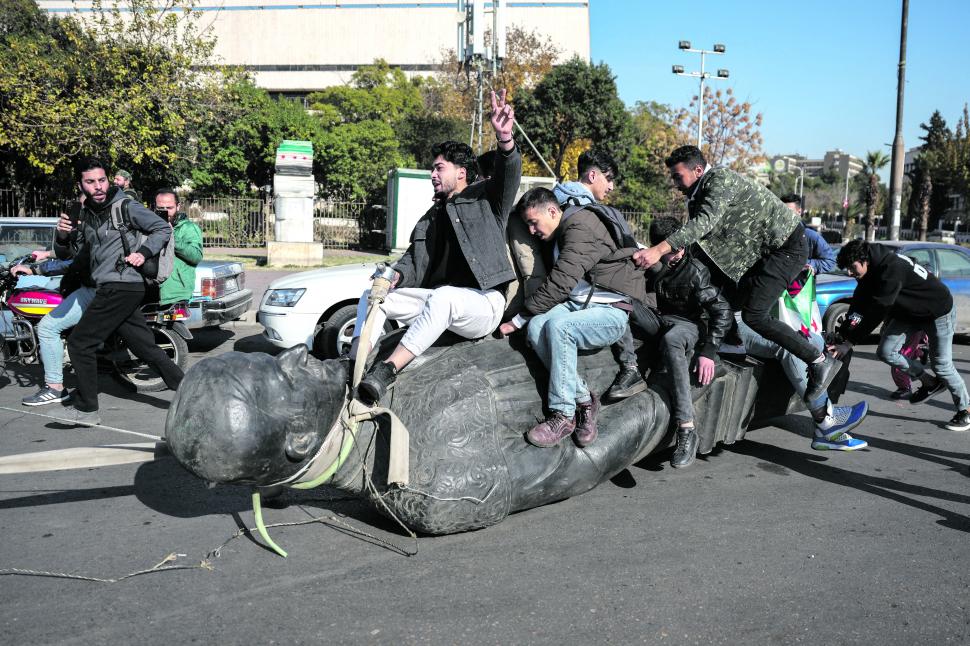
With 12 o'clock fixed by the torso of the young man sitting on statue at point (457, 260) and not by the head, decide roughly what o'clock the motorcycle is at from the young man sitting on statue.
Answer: The motorcycle is roughly at 3 o'clock from the young man sitting on statue.

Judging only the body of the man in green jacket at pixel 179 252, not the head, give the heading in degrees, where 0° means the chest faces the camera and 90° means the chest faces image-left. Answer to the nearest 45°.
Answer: approximately 45°

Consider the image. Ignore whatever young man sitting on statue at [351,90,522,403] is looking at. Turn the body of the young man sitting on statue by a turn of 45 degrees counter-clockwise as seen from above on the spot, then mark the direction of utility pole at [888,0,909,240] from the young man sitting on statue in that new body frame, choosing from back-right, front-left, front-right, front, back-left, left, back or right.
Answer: back-left

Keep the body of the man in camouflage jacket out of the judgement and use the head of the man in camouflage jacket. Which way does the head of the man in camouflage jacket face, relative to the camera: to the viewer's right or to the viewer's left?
to the viewer's left

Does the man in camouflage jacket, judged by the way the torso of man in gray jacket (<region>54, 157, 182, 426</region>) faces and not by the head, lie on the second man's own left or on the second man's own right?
on the second man's own left

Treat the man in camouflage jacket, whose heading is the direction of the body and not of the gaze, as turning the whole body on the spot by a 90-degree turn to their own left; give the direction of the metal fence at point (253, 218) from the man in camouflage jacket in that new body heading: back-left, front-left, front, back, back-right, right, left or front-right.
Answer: back-right

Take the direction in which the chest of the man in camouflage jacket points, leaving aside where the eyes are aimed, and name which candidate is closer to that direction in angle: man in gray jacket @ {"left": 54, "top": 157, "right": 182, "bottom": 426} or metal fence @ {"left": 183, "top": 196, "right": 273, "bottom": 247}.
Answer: the man in gray jacket

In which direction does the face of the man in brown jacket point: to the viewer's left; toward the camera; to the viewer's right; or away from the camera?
to the viewer's left

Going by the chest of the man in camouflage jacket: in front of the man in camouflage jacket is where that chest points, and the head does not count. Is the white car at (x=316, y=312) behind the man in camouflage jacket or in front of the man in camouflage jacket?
in front

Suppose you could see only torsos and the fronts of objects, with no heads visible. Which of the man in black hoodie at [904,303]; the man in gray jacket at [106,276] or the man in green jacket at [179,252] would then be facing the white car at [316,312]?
the man in black hoodie at [904,303]

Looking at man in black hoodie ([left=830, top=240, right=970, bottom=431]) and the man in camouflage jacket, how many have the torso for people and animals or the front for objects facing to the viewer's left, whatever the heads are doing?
2

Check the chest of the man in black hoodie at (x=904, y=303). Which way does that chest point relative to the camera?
to the viewer's left

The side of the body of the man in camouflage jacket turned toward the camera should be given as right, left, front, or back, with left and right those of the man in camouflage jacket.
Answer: left
